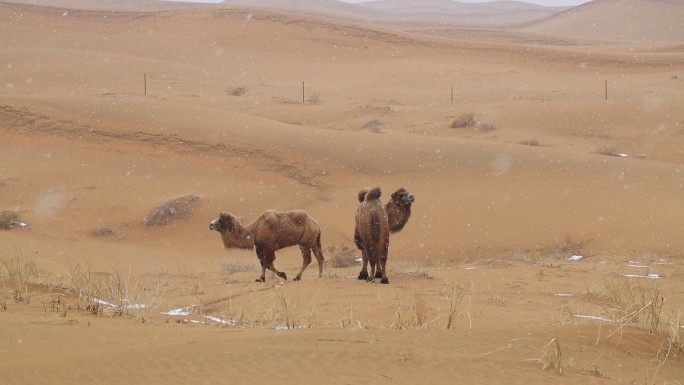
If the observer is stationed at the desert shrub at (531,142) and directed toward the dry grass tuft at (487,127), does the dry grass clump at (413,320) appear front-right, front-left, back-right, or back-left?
back-left

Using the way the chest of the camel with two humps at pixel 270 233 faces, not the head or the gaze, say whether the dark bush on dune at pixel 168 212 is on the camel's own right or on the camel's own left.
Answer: on the camel's own right

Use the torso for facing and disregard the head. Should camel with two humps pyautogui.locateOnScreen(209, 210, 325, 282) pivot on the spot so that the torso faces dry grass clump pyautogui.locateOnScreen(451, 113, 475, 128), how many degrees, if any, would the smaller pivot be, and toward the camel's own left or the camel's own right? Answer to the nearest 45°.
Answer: approximately 90° to the camel's own right

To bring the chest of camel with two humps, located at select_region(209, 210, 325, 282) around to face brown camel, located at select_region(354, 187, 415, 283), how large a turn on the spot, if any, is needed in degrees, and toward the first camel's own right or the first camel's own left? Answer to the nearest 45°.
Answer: approximately 135° to the first camel's own left

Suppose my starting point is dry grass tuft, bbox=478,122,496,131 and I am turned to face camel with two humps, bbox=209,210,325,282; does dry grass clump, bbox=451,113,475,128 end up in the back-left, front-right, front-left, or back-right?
back-right

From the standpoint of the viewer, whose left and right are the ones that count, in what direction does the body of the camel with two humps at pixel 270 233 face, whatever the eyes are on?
facing to the left of the viewer

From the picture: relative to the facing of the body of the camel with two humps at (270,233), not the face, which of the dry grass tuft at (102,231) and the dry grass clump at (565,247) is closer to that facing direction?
the dry grass tuft

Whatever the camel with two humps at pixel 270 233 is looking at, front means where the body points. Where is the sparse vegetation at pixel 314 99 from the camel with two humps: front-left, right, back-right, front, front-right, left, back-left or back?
right

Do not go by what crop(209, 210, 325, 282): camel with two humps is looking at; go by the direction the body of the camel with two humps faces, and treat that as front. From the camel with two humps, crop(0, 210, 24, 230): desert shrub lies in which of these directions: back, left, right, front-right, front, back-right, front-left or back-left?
front-right

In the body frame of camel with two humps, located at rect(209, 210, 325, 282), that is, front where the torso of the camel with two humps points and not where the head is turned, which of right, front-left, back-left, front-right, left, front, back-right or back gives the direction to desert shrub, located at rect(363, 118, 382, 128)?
right

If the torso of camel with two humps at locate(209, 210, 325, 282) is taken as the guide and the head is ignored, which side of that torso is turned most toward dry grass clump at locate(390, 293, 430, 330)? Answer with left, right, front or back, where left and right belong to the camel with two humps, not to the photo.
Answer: left

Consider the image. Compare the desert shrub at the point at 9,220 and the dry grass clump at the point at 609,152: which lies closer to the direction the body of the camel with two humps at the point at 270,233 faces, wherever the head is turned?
the desert shrub

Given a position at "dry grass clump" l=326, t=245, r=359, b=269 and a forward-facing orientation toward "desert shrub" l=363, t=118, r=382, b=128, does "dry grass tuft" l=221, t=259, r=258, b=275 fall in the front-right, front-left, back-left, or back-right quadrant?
back-left

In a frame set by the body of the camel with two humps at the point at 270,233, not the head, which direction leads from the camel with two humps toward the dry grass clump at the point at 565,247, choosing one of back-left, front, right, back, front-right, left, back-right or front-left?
back-right

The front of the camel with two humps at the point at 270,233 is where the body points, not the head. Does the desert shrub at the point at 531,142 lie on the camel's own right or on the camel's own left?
on the camel's own right
